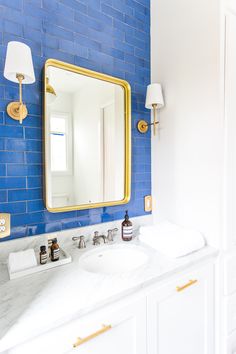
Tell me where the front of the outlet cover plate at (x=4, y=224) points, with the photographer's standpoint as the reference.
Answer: facing the viewer and to the right of the viewer

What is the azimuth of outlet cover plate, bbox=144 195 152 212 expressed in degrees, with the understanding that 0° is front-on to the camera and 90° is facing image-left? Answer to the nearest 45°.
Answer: approximately 315°

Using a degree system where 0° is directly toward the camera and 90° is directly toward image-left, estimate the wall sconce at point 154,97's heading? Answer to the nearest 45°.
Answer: approximately 315°

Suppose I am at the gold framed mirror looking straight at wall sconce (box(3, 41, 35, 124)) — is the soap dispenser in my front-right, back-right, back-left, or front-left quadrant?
back-left

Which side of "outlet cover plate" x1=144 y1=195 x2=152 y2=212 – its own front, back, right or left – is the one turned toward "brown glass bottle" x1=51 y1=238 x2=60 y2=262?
right
